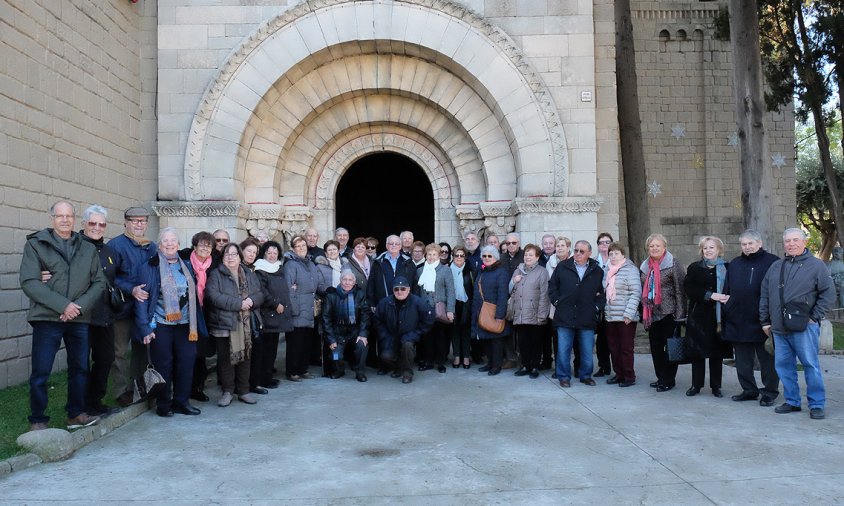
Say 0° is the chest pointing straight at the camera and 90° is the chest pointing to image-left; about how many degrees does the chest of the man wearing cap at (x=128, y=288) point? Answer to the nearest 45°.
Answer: approximately 315°

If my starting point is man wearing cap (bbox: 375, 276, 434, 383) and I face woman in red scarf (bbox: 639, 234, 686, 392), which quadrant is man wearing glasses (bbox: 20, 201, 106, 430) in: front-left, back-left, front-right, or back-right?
back-right

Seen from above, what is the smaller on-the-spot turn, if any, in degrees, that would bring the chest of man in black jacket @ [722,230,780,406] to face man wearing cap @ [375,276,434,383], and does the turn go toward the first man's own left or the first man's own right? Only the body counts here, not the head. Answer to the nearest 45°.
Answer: approximately 45° to the first man's own right

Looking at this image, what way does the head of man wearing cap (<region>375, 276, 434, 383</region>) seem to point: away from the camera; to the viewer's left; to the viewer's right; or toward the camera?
toward the camera

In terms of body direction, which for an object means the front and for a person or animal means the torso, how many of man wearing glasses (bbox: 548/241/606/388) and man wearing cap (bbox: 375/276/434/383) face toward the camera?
2

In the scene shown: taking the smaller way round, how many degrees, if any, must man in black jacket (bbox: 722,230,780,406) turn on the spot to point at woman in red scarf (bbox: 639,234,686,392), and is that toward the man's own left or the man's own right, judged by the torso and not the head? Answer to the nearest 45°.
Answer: approximately 45° to the man's own right

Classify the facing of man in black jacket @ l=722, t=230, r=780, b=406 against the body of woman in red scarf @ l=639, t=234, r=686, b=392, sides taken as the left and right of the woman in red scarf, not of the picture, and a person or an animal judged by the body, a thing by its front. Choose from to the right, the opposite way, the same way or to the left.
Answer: the same way

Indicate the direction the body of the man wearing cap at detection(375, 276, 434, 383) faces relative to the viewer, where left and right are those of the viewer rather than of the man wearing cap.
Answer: facing the viewer

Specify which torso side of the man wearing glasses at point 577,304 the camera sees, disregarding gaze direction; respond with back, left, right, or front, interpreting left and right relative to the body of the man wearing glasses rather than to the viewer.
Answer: front

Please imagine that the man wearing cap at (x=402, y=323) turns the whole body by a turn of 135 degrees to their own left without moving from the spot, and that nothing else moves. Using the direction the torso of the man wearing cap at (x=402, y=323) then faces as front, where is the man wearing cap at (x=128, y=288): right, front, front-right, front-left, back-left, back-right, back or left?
back

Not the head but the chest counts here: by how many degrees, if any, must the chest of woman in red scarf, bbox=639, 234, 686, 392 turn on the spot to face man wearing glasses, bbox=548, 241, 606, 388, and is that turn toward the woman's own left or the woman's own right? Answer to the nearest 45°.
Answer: approximately 45° to the woman's own right

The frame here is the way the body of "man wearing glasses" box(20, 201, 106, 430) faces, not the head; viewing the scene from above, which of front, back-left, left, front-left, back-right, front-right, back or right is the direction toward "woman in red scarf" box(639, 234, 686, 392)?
front-left

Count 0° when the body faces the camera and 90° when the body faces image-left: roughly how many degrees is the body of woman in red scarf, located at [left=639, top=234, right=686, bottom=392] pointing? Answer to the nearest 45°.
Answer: approximately 45°

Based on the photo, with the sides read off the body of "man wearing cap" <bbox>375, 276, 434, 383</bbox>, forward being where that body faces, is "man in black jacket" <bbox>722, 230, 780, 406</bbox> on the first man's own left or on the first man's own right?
on the first man's own left

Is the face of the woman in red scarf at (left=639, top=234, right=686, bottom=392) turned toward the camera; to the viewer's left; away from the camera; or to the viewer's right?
toward the camera

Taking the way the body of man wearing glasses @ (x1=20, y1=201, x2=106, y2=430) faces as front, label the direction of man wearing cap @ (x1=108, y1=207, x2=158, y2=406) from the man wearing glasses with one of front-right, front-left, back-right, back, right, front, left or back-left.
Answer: left

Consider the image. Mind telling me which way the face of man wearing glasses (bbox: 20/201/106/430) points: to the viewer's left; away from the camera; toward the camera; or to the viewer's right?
toward the camera

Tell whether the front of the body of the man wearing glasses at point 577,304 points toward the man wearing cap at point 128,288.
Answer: no
